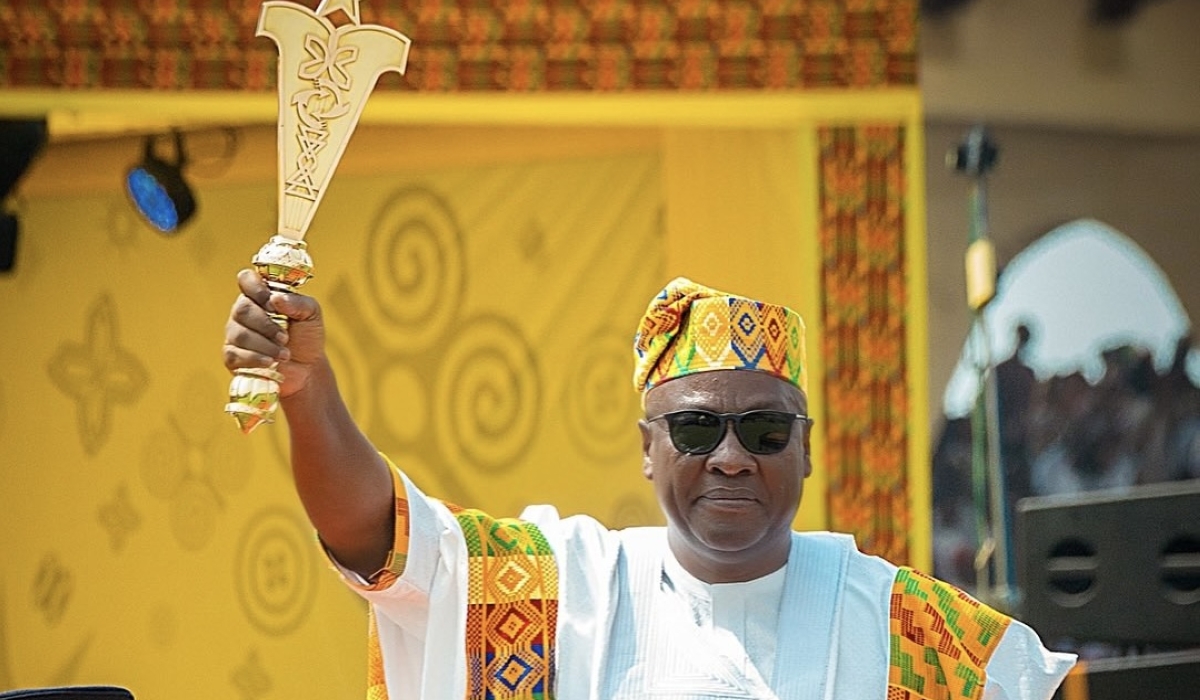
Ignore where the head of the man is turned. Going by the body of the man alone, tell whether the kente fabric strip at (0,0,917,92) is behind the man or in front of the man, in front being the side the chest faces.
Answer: behind

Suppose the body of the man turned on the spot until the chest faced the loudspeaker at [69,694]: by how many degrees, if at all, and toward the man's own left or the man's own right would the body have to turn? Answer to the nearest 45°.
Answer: approximately 45° to the man's own right

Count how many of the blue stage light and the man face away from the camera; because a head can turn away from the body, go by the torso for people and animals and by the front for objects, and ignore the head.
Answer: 0

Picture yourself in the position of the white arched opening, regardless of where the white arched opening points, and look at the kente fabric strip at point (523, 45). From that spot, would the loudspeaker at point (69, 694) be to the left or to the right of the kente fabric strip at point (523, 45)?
left

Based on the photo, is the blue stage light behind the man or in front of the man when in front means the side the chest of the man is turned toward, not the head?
behind

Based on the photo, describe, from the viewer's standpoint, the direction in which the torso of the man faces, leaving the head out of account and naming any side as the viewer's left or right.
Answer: facing the viewer

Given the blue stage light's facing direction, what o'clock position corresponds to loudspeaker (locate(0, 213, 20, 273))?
The loudspeaker is roughly at 2 o'clock from the blue stage light.

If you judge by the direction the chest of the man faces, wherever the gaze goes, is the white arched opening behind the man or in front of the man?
behind

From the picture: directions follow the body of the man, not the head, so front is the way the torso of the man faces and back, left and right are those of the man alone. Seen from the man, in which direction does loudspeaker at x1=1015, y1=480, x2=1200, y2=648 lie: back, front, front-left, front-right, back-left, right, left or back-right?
back-left

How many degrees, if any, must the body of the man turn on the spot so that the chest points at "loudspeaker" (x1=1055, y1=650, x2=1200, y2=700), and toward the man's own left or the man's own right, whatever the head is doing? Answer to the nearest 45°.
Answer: approximately 135° to the man's own left
